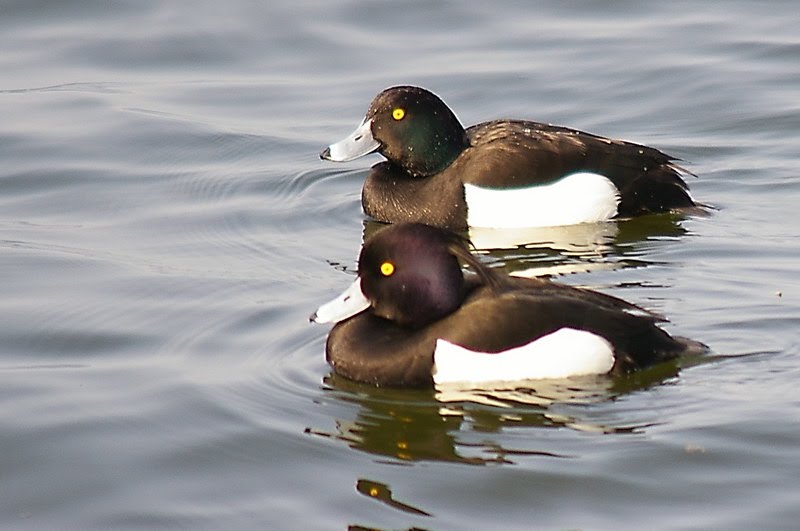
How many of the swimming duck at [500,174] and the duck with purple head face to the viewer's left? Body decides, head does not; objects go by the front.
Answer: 2

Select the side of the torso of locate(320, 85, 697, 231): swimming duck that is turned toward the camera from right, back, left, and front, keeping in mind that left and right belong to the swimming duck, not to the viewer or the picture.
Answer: left

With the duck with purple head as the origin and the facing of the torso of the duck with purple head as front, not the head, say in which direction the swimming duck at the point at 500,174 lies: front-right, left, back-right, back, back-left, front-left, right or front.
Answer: right

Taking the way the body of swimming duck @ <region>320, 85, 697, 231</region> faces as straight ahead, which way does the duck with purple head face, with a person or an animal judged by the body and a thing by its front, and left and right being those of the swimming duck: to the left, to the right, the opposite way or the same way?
the same way

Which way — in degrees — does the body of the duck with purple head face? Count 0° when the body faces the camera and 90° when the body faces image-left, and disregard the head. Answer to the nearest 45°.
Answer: approximately 90°

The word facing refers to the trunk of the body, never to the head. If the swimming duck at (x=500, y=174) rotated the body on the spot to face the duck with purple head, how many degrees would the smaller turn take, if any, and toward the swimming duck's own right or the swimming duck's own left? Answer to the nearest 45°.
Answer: approximately 90° to the swimming duck's own left
